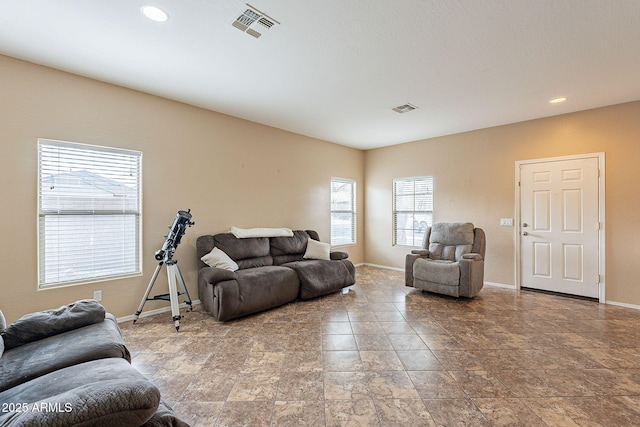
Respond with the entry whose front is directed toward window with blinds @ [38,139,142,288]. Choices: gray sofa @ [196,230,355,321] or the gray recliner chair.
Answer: the gray recliner chair

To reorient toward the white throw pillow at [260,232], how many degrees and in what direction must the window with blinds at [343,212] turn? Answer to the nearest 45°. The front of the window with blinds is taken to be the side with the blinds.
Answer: approximately 90° to its right

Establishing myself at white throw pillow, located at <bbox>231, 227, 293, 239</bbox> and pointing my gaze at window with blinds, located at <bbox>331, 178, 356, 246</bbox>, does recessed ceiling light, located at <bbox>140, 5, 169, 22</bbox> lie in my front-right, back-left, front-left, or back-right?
back-right

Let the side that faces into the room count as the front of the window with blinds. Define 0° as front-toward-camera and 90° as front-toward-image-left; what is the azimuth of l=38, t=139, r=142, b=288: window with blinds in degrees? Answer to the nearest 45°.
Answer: approximately 315°

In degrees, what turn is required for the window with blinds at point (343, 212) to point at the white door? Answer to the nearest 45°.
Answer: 0° — it already faces it
